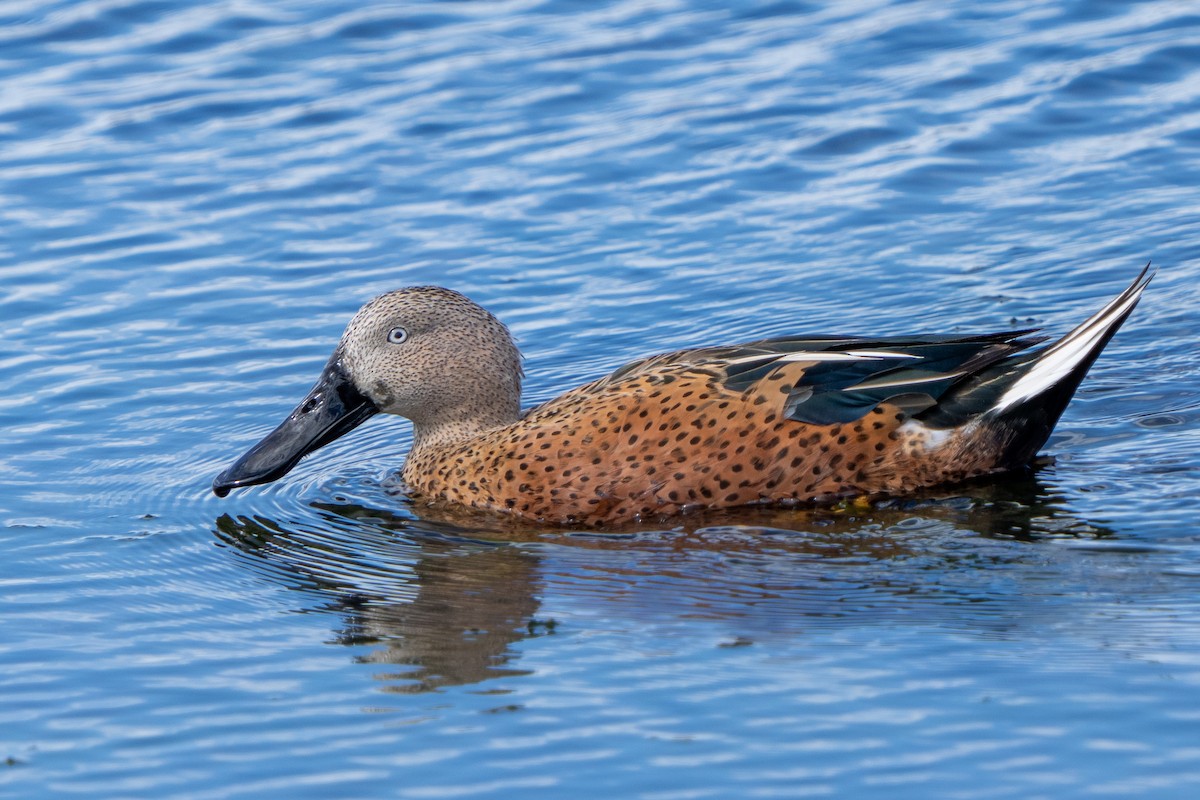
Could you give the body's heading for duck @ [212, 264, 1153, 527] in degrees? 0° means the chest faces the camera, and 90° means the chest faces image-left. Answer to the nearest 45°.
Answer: approximately 90°
